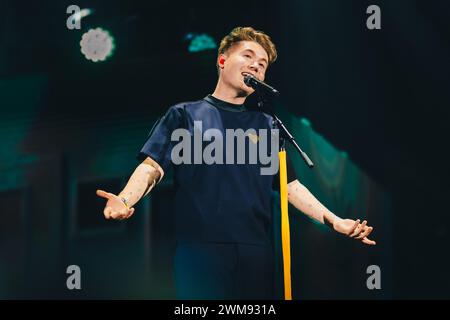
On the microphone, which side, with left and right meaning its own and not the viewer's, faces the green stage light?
right

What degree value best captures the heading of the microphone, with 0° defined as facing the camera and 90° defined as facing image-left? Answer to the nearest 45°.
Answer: approximately 90°
